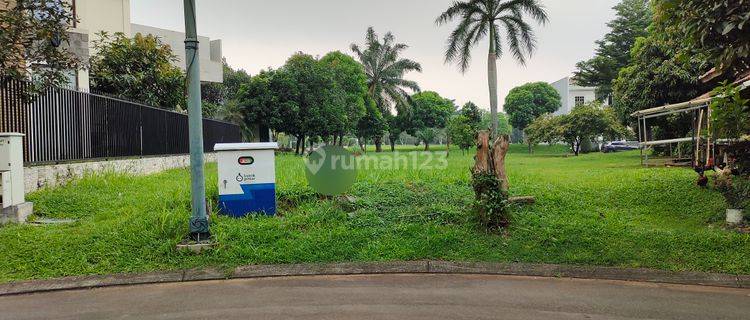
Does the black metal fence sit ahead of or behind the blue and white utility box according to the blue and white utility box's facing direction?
behind

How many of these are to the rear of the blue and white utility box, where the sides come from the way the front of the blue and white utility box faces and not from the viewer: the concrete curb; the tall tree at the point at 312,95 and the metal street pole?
1

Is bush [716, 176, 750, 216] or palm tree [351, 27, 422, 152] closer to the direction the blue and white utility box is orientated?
the bush

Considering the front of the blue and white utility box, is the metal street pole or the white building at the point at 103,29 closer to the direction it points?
the metal street pole

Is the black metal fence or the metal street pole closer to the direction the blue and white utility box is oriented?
the metal street pole

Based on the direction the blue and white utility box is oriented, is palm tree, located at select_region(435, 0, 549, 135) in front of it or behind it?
behind

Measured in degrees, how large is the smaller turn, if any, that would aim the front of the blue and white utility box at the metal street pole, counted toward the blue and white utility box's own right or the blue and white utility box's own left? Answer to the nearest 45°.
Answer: approximately 45° to the blue and white utility box's own right

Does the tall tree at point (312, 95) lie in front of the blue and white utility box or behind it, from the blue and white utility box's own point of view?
behind

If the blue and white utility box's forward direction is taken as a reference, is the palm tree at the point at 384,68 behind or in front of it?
behind

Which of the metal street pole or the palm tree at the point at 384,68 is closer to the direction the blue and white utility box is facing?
the metal street pole

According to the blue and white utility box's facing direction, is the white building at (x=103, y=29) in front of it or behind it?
behind

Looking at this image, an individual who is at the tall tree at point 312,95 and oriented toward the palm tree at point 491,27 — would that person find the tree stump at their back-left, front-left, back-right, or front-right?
front-right

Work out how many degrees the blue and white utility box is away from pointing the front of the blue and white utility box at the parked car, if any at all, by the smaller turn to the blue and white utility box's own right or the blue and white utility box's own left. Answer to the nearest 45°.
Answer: approximately 135° to the blue and white utility box's own left

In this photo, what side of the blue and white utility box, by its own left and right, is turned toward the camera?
front
